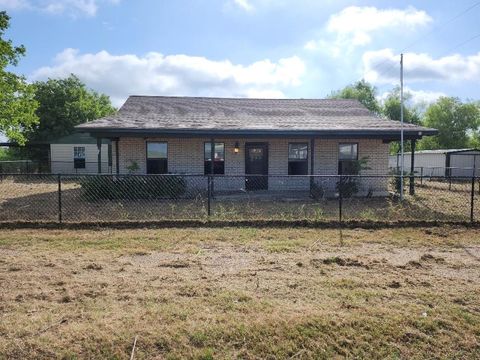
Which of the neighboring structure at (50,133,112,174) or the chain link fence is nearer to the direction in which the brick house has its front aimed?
the chain link fence

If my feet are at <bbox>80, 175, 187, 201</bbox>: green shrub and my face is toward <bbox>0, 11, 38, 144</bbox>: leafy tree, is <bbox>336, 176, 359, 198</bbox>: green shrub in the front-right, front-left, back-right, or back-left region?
back-right

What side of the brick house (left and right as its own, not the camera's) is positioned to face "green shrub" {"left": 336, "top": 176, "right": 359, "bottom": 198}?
front

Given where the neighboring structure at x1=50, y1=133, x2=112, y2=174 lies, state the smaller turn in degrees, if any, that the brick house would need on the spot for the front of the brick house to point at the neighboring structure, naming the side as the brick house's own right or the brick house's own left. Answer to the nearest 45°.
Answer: approximately 135° to the brick house's own right

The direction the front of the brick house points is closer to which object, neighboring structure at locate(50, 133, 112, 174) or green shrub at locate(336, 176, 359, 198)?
the green shrub

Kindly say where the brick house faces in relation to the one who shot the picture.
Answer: facing the viewer

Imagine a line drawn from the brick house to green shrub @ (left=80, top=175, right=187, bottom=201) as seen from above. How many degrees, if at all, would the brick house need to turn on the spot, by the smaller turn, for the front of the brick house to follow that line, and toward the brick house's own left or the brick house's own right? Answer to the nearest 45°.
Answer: approximately 45° to the brick house's own right

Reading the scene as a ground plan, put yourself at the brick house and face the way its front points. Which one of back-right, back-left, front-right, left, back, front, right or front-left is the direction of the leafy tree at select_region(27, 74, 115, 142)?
back-right

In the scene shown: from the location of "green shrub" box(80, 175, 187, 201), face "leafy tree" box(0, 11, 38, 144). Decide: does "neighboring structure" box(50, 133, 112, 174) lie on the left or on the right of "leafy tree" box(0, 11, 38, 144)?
right

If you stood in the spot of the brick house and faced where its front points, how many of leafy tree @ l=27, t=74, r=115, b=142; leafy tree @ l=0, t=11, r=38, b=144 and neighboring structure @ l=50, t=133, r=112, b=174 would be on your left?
0

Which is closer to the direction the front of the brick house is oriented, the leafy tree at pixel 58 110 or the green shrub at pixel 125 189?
the green shrub

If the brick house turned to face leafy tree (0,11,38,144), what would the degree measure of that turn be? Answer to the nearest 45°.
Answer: approximately 90° to its right

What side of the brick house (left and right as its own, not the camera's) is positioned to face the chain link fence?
front

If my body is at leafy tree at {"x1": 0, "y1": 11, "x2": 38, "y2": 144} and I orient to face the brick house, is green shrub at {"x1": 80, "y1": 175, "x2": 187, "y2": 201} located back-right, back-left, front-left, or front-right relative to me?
front-right
